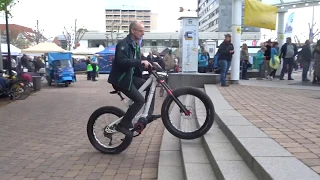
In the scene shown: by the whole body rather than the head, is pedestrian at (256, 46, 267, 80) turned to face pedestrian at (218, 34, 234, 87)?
no

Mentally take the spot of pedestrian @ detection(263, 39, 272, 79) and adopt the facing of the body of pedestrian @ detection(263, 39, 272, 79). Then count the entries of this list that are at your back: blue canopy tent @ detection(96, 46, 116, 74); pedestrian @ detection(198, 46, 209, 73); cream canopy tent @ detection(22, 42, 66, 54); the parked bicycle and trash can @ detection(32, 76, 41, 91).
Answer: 0

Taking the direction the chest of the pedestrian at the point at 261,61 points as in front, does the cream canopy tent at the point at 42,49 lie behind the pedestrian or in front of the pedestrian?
behind

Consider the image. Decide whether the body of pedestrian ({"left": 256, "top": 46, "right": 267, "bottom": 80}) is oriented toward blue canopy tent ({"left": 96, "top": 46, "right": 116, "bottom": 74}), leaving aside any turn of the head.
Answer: no

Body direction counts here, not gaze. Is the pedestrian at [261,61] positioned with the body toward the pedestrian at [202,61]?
no

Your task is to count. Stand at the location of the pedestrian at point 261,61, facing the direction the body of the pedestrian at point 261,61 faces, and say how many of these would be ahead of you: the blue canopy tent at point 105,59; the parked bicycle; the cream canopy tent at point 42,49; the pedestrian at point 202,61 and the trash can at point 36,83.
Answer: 0

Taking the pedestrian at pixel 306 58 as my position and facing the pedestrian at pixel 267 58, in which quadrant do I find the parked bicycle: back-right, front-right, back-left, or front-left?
front-left
